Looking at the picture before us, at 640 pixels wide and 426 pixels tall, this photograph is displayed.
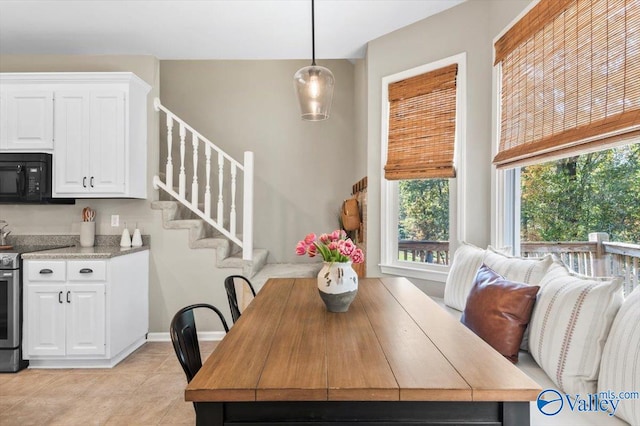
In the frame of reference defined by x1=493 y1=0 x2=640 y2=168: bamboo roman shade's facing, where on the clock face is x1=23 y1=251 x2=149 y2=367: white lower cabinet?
The white lower cabinet is roughly at 1 o'clock from the bamboo roman shade.

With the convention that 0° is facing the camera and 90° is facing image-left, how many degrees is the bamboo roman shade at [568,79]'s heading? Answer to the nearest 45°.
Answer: approximately 45°

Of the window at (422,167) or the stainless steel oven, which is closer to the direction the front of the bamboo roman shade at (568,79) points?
the stainless steel oven

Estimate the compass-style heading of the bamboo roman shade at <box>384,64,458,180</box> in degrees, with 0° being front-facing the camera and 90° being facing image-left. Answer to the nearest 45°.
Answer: approximately 45°

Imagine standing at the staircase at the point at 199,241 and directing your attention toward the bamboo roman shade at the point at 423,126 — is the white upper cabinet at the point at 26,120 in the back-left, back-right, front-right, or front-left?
back-right

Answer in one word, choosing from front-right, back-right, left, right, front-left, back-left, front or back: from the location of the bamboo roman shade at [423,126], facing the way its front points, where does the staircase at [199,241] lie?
front-right

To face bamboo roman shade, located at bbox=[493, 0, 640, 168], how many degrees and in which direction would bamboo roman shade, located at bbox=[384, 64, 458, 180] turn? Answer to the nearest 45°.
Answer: approximately 90° to its left

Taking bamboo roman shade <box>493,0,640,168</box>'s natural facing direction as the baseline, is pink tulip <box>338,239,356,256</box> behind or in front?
in front

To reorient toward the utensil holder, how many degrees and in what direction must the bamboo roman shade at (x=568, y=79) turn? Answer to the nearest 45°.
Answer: approximately 45° to its right

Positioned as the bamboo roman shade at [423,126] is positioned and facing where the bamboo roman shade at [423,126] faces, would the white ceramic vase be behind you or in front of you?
in front

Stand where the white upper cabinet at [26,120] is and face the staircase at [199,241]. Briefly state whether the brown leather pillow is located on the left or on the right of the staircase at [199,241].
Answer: right

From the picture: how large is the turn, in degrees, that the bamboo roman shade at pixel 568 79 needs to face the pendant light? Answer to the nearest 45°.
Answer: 0° — it already faces it

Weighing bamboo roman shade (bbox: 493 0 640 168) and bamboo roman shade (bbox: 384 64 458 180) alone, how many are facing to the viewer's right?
0
